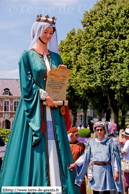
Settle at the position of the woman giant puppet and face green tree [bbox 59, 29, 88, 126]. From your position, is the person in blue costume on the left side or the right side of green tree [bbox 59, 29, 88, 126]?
right

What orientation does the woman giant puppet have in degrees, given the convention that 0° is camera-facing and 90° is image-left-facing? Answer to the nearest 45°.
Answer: approximately 315°

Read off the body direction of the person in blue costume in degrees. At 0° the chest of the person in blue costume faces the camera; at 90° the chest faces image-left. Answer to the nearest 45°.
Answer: approximately 0°

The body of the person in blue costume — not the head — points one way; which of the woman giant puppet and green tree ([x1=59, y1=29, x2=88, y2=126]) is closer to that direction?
the woman giant puppet

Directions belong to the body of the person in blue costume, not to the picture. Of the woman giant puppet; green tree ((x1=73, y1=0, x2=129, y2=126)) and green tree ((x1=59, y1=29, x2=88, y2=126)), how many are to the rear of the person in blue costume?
2

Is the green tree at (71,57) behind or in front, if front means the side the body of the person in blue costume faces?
behind

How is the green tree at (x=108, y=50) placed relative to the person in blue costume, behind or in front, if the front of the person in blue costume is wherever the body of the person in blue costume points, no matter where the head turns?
behind

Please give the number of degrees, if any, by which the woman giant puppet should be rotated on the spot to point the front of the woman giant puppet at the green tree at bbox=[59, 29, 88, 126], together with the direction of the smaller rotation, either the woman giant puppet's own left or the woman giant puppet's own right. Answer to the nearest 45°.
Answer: approximately 135° to the woman giant puppet's own left

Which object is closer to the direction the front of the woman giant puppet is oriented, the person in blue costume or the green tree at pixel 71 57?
the person in blue costume

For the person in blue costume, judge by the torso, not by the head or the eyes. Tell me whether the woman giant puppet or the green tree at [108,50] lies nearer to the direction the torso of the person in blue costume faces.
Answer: the woman giant puppet

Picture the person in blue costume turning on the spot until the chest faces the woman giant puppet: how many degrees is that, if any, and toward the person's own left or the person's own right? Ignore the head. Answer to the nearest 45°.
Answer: approximately 45° to the person's own right

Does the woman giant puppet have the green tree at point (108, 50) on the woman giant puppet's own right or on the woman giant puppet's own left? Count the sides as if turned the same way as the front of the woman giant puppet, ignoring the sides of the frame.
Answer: on the woman giant puppet's own left
